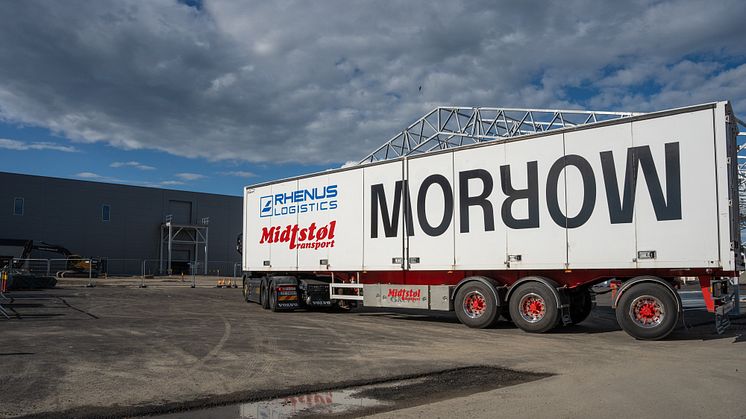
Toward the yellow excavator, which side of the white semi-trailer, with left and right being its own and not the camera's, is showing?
front

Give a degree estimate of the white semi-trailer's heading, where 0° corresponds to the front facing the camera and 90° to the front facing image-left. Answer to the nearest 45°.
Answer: approximately 135°
